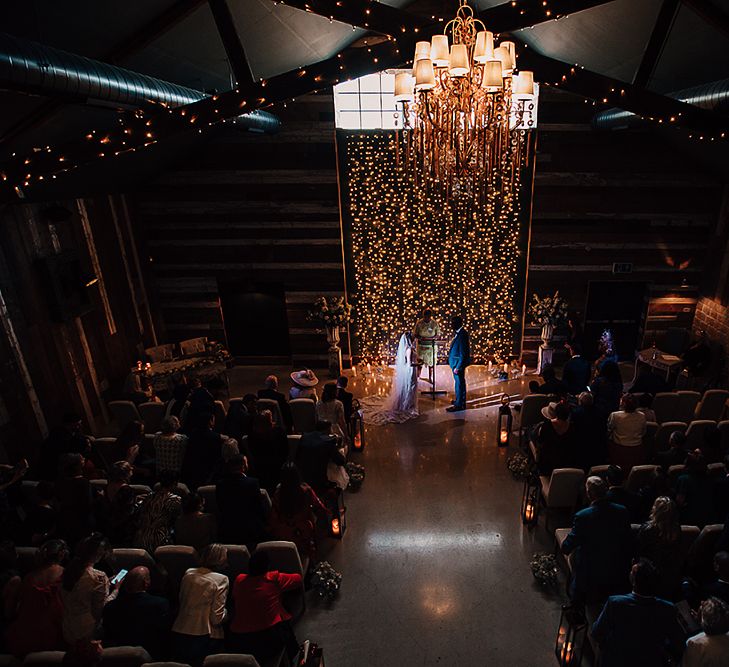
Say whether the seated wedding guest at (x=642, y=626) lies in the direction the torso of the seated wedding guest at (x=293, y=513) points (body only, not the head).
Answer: no

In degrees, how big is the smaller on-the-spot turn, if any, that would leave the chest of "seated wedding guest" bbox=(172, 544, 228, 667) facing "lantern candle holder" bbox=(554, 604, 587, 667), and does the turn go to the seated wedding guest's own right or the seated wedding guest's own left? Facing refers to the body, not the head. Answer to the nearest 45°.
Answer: approximately 90° to the seated wedding guest's own right

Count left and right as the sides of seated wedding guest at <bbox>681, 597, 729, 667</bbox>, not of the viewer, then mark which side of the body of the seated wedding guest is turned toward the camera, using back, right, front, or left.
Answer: back

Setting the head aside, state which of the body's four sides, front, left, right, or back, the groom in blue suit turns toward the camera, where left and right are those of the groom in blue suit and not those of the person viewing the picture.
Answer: left

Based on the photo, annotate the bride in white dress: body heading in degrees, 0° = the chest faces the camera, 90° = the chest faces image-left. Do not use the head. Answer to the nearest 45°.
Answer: approximately 270°

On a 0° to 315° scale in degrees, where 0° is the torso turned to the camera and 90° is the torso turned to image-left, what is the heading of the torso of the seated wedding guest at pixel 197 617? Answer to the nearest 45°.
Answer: approximately 225°

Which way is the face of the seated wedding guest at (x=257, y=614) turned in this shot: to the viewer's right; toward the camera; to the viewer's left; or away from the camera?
away from the camera

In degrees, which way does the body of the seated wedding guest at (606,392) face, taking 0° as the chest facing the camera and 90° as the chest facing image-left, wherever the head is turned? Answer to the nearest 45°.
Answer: approximately 180°

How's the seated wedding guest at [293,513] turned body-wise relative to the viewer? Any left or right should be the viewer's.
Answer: facing away from the viewer and to the right of the viewer

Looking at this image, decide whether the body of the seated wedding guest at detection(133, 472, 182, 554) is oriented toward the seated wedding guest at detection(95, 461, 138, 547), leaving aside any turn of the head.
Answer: no

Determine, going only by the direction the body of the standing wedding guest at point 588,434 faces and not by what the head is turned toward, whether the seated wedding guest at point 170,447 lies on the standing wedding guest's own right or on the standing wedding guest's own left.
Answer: on the standing wedding guest's own left

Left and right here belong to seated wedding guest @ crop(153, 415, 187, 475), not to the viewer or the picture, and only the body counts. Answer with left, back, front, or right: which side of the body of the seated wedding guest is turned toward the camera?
back

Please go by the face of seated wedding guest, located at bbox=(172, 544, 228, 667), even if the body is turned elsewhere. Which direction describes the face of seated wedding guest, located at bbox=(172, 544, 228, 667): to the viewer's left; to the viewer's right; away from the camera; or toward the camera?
away from the camera

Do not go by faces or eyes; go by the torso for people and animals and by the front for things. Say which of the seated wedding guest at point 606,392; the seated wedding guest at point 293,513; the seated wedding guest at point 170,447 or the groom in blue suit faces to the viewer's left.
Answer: the groom in blue suit

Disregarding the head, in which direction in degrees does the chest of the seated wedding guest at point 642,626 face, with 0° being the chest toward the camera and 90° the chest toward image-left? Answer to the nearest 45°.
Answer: approximately 180°

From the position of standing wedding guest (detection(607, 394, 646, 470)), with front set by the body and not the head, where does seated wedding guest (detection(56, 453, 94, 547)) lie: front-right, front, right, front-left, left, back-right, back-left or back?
back-left

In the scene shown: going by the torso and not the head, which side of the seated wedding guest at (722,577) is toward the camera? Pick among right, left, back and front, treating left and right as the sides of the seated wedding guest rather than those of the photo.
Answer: back

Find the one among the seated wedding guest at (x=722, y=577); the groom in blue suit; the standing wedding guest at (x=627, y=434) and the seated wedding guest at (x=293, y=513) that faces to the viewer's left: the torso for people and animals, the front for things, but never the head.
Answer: the groom in blue suit
